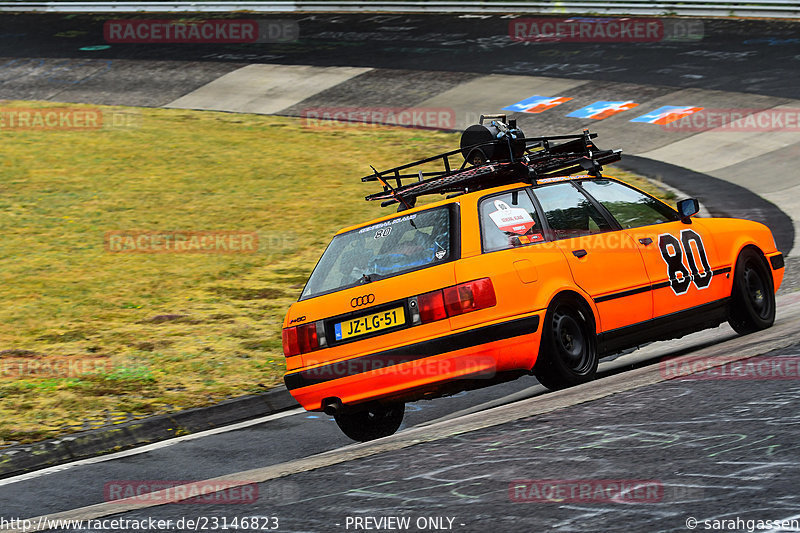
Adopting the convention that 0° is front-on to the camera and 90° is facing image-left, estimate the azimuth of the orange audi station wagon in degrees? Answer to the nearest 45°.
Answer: approximately 225°

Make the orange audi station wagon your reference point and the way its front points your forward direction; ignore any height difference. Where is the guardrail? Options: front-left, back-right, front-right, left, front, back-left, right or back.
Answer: front-left
